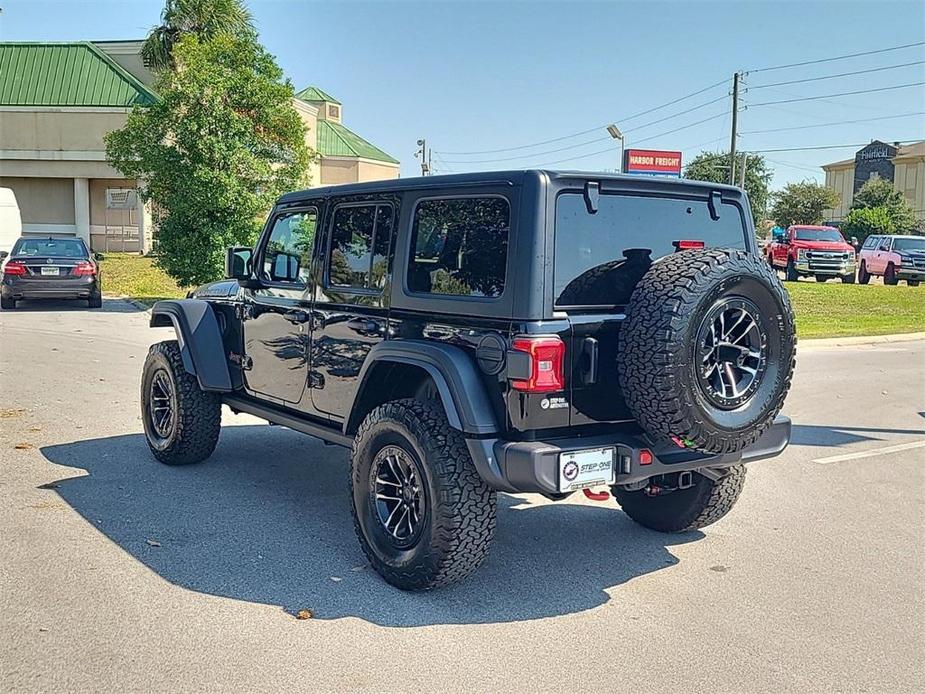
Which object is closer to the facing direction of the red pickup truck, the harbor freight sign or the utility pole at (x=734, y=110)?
the harbor freight sign

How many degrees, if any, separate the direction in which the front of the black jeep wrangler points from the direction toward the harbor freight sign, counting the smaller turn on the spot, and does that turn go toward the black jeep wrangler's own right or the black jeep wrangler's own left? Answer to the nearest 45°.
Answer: approximately 45° to the black jeep wrangler's own right

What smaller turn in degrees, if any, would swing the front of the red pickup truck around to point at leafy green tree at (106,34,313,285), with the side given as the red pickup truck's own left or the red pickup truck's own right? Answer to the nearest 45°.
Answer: approximately 90° to the red pickup truck's own right

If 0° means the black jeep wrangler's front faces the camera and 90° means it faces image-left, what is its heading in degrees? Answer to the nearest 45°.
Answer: approximately 135°

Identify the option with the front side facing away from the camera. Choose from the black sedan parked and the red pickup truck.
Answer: the black sedan parked

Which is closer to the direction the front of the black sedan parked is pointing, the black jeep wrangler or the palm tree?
the palm tree

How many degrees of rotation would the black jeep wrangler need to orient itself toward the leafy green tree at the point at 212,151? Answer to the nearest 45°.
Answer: approximately 45° to its right

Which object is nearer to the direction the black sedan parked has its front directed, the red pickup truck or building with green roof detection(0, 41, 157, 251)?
the building with green roof

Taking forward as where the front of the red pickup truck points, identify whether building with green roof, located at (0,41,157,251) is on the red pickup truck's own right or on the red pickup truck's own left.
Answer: on the red pickup truck's own right

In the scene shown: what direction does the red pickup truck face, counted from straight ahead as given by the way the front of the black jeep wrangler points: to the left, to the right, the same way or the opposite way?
the opposite way

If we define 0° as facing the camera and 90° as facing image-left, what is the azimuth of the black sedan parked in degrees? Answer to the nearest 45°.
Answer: approximately 180°

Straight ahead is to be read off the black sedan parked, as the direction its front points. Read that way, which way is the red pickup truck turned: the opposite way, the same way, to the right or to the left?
the opposite way

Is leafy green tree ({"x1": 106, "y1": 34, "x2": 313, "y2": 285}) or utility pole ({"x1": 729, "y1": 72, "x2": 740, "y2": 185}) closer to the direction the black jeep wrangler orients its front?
the leafy green tree

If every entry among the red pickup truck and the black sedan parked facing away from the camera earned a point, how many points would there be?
1

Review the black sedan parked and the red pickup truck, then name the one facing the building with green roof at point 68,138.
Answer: the black sedan parked
